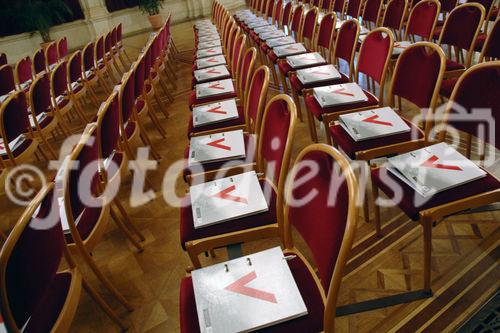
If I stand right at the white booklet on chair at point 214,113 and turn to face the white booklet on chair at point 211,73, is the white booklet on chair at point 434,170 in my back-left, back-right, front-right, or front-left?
back-right

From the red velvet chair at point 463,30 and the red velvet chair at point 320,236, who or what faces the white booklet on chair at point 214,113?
the red velvet chair at point 463,30

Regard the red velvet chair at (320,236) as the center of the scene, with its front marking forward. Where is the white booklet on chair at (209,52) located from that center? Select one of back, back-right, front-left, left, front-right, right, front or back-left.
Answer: back-right

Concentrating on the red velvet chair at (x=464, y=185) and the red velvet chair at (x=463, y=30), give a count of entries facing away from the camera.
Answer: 0

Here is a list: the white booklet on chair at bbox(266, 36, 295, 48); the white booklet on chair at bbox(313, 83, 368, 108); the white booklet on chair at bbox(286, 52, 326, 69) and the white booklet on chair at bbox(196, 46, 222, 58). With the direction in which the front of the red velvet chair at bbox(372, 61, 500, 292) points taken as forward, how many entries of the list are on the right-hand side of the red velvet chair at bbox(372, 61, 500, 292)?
4

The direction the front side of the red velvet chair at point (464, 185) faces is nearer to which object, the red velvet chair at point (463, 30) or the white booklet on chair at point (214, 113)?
the white booklet on chair

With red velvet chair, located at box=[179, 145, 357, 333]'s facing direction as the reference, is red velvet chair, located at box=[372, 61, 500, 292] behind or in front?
behind

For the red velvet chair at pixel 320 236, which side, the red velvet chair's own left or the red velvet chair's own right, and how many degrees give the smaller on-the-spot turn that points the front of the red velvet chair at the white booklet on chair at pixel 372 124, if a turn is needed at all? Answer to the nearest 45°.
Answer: approximately 180°

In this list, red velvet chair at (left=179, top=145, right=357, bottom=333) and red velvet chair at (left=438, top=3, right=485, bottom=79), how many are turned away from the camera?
0

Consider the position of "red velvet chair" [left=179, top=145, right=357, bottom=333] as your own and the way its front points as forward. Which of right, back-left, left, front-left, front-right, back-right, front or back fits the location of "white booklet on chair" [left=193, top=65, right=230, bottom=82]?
back-right

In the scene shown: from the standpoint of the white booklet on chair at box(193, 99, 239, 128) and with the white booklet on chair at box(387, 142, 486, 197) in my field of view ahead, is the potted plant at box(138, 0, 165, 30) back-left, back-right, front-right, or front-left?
back-left

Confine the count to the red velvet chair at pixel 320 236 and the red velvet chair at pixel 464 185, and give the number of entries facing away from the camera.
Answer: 0

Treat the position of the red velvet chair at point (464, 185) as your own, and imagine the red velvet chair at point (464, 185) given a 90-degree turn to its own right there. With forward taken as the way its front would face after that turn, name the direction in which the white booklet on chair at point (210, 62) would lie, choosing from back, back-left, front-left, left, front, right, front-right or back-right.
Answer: front

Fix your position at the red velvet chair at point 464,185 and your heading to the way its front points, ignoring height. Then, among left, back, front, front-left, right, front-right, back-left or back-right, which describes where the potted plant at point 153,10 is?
right
